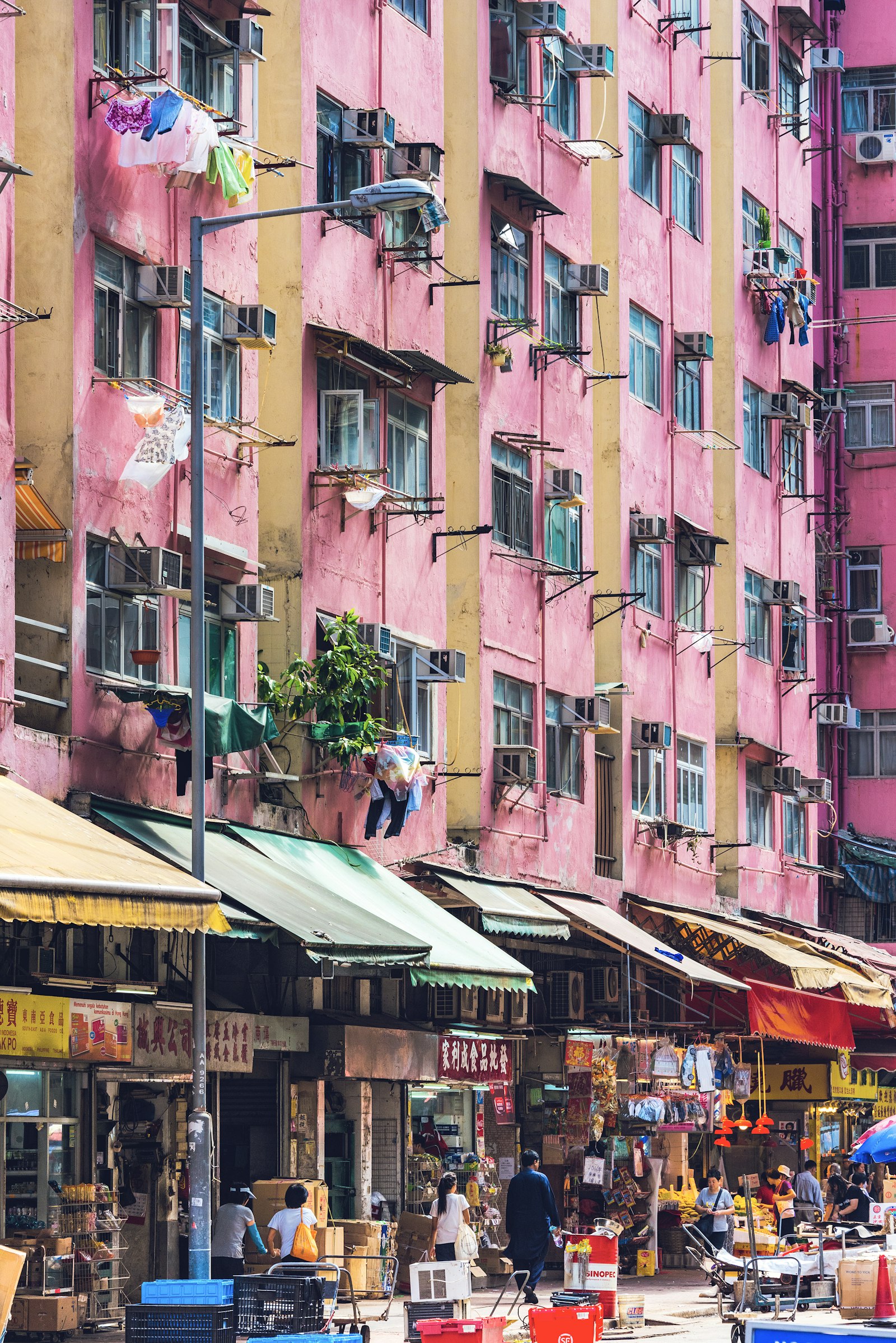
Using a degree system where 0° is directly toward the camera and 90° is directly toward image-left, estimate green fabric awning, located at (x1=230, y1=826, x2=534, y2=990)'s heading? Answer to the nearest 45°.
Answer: approximately 315°

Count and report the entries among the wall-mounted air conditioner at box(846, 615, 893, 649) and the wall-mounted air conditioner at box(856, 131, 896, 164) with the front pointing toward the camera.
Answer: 2

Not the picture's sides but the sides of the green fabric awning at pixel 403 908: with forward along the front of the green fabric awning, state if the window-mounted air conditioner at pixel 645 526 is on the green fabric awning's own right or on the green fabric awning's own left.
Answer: on the green fabric awning's own left

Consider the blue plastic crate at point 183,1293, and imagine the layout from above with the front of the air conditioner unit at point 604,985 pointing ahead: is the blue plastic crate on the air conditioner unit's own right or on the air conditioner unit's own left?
on the air conditioner unit's own right

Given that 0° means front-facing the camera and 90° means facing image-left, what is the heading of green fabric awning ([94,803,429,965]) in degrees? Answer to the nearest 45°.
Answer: approximately 315°

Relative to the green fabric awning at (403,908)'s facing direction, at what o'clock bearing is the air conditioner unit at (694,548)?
The air conditioner unit is roughly at 8 o'clock from the green fabric awning.

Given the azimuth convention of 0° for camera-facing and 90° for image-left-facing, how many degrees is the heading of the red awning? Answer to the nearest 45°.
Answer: approximately 315°

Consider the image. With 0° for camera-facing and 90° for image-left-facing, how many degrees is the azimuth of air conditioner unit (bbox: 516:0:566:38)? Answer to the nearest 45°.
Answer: approximately 315°

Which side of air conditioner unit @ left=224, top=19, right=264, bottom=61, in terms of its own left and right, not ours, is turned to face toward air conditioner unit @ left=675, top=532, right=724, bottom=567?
left

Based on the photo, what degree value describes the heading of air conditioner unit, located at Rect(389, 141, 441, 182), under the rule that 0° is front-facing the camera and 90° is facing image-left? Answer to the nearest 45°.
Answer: approximately 315°
